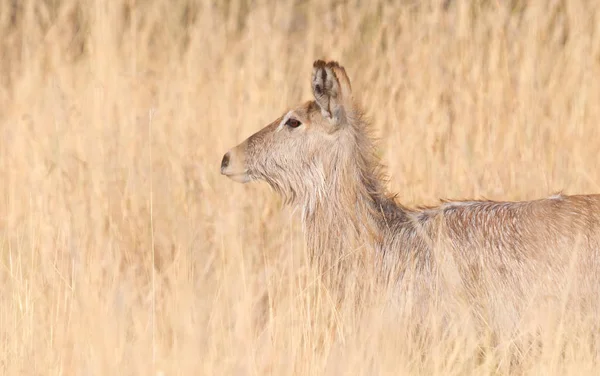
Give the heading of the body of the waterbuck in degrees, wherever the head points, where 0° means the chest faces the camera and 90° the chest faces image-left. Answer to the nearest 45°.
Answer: approximately 90°
